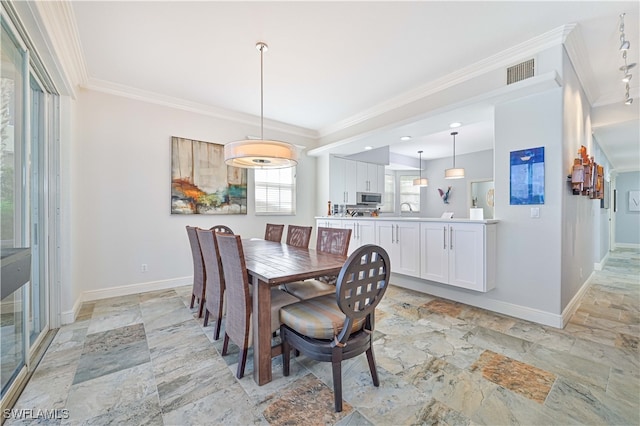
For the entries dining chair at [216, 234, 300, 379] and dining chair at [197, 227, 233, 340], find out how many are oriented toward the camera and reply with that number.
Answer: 0

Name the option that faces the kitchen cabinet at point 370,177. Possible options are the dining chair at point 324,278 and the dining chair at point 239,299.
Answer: the dining chair at point 239,299

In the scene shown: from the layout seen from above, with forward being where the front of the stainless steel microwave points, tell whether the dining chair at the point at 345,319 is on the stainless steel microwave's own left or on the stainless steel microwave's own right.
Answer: on the stainless steel microwave's own right

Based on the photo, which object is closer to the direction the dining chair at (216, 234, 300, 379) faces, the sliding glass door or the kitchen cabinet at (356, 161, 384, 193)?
the kitchen cabinet

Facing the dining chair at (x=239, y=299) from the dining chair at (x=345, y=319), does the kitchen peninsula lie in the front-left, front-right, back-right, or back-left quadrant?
back-right

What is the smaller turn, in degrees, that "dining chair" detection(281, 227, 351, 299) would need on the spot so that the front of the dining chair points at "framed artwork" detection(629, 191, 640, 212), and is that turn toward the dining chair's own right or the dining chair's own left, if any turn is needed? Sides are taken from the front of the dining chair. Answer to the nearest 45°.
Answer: approximately 180°

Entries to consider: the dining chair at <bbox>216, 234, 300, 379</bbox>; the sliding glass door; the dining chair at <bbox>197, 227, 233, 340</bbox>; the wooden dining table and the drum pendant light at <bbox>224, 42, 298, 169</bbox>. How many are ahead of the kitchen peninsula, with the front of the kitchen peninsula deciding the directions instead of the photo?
5

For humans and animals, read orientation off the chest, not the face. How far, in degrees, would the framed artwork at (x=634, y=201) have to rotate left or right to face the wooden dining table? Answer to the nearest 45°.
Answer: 0° — it already faces it

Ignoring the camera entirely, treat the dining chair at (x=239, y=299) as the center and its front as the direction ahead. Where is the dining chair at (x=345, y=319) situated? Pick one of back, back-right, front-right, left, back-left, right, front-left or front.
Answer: right

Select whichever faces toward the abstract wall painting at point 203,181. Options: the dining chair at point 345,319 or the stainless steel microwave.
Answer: the dining chair
